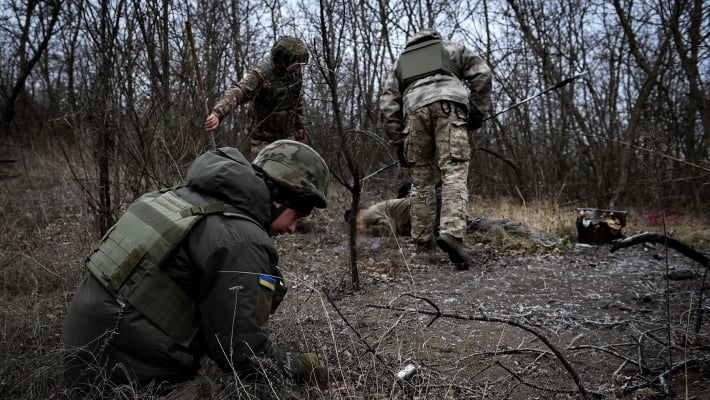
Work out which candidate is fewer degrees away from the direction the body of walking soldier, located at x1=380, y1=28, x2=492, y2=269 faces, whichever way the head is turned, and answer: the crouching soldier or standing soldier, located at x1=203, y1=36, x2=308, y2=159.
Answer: the standing soldier

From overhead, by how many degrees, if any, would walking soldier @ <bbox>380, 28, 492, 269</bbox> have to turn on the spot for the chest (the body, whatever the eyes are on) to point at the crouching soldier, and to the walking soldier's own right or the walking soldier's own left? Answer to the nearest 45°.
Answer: approximately 180°

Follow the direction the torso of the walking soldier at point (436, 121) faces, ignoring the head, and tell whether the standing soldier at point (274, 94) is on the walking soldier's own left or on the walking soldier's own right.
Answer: on the walking soldier's own left

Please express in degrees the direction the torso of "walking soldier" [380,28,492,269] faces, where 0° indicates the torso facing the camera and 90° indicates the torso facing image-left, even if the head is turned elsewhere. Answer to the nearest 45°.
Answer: approximately 180°
